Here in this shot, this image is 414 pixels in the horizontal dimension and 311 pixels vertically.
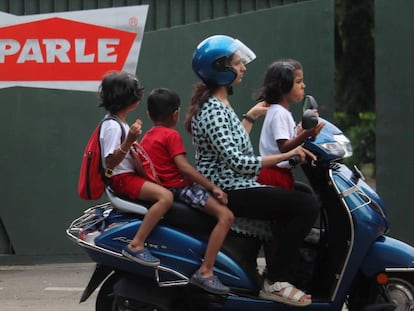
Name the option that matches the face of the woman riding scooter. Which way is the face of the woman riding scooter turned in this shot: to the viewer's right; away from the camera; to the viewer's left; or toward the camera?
to the viewer's right

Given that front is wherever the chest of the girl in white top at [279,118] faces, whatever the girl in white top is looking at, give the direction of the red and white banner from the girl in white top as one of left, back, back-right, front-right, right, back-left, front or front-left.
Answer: back-left

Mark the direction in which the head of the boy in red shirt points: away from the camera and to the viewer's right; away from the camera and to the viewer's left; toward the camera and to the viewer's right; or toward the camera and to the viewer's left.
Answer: away from the camera and to the viewer's right

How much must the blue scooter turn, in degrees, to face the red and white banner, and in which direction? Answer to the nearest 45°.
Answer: approximately 135° to its left

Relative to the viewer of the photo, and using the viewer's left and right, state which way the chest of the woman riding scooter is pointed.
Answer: facing to the right of the viewer

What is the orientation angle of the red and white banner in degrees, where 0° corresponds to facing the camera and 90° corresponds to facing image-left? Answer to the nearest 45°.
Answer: approximately 0°

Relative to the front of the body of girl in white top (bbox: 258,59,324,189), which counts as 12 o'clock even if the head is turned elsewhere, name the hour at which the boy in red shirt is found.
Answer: The boy in red shirt is roughly at 5 o'clock from the girl in white top.

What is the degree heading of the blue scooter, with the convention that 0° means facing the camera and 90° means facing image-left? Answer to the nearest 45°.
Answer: approximately 270°

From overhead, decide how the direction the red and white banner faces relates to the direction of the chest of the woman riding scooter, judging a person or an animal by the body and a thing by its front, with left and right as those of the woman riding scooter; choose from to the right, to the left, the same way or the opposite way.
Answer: to the right

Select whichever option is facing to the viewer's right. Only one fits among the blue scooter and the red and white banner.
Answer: the blue scooter
